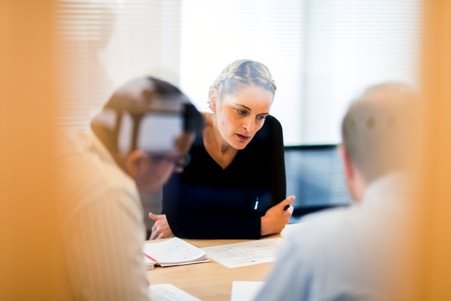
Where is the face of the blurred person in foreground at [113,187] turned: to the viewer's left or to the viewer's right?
to the viewer's right

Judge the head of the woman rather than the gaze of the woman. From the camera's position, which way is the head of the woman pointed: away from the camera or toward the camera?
toward the camera

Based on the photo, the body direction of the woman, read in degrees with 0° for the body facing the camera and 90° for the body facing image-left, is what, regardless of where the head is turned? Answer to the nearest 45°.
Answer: approximately 0°

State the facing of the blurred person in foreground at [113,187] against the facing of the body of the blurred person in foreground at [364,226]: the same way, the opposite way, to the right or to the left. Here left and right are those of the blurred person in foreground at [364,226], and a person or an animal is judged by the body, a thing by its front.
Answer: to the right

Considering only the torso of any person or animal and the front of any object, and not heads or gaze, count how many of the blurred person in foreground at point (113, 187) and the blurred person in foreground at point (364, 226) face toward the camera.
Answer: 0

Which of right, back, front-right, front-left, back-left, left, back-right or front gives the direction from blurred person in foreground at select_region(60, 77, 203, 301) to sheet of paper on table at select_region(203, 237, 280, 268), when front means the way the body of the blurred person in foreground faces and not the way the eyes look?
front

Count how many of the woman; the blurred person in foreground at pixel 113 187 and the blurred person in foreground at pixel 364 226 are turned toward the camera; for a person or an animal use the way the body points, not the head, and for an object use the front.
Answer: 1

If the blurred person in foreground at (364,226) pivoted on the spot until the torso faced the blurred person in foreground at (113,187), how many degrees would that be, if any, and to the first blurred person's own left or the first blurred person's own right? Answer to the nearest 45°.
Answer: approximately 45° to the first blurred person's own left

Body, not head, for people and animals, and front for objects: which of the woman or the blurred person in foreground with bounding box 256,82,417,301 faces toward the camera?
the woman

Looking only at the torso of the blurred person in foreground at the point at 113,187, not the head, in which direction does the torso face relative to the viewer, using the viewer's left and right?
facing away from the viewer and to the right of the viewer

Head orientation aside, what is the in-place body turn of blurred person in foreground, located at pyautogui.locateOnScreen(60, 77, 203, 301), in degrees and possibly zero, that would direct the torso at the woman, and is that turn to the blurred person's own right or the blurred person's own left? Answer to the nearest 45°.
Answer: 0° — they already face them

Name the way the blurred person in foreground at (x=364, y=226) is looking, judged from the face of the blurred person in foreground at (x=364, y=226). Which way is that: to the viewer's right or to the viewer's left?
to the viewer's left

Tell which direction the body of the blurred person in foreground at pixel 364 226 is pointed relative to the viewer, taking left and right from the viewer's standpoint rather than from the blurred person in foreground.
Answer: facing away from the viewer and to the left of the viewer

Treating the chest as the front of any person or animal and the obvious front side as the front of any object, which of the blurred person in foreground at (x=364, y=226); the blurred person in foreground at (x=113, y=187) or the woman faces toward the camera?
the woman
